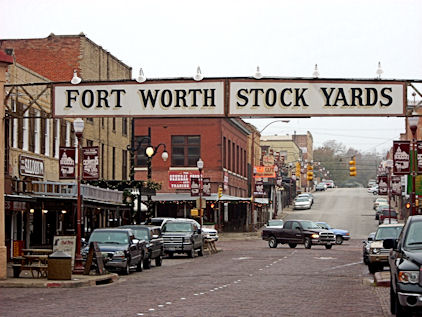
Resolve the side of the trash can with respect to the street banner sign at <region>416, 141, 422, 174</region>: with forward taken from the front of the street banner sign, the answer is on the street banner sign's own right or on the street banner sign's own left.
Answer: on the street banner sign's own right

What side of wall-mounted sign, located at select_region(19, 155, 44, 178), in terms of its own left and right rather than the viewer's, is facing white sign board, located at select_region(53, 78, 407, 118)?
front

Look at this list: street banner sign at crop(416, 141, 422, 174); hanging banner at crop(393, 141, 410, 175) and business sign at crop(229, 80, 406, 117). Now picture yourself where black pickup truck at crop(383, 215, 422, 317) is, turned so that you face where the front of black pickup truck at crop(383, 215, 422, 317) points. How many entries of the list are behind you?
3

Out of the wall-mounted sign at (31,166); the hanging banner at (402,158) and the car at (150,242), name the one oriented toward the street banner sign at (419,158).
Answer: the wall-mounted sign

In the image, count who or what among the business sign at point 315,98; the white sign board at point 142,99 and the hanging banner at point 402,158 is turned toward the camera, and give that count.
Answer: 3

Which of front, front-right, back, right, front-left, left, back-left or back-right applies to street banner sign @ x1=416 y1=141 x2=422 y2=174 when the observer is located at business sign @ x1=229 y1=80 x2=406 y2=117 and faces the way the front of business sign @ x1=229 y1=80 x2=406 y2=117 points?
back-left

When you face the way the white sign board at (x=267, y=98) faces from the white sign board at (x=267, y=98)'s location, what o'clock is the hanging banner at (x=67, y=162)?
The hanging banner is roughly at 4 o'clock from the white sign board.

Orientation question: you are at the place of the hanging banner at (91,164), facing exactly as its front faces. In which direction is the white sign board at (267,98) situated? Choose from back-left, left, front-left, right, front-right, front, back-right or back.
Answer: front-left

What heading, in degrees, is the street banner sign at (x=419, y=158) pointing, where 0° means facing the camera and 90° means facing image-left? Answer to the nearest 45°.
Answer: approximately 0°

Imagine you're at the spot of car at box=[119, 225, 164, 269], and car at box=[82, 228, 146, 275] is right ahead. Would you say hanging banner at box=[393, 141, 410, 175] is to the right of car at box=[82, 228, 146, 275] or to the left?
left

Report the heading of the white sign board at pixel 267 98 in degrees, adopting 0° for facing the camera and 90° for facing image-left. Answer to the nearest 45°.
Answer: approximately 0°

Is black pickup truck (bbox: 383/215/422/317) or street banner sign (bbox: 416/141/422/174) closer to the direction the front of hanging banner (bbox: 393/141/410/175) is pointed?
the black pickup truck
